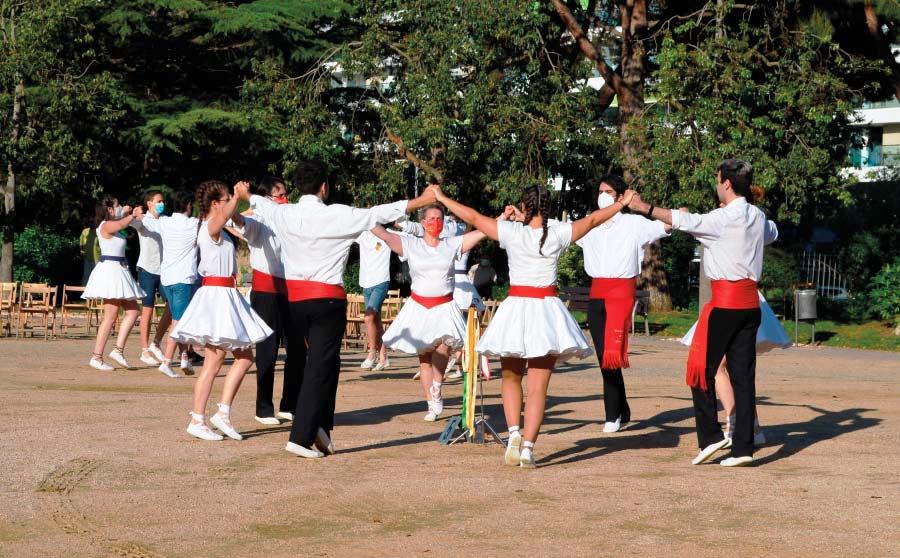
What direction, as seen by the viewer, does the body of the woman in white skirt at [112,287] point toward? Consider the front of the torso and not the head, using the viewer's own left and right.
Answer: facing to the right of the viewer

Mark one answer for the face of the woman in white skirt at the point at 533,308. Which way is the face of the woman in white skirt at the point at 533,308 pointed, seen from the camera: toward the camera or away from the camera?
away from the camera

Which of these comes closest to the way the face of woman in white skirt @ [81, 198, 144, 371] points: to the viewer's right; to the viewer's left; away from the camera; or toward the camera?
to the viewer's right

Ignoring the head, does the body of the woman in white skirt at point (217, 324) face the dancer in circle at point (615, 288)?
yes

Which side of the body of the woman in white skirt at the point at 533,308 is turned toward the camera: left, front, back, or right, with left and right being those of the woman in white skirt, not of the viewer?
back

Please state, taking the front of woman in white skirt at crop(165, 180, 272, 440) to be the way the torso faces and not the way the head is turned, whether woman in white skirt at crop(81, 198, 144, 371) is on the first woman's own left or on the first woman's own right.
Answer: on the first woman's own left

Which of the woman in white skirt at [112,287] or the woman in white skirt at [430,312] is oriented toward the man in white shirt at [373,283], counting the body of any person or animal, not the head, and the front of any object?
the woman in white skirt at [112,287]

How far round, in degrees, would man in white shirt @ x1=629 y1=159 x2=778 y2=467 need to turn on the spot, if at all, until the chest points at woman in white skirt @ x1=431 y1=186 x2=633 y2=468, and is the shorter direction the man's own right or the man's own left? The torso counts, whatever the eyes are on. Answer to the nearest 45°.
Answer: approximately 90° to the man's own left

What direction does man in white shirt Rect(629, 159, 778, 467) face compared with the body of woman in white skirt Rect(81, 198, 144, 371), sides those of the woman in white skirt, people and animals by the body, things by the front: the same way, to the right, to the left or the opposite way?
to the left
